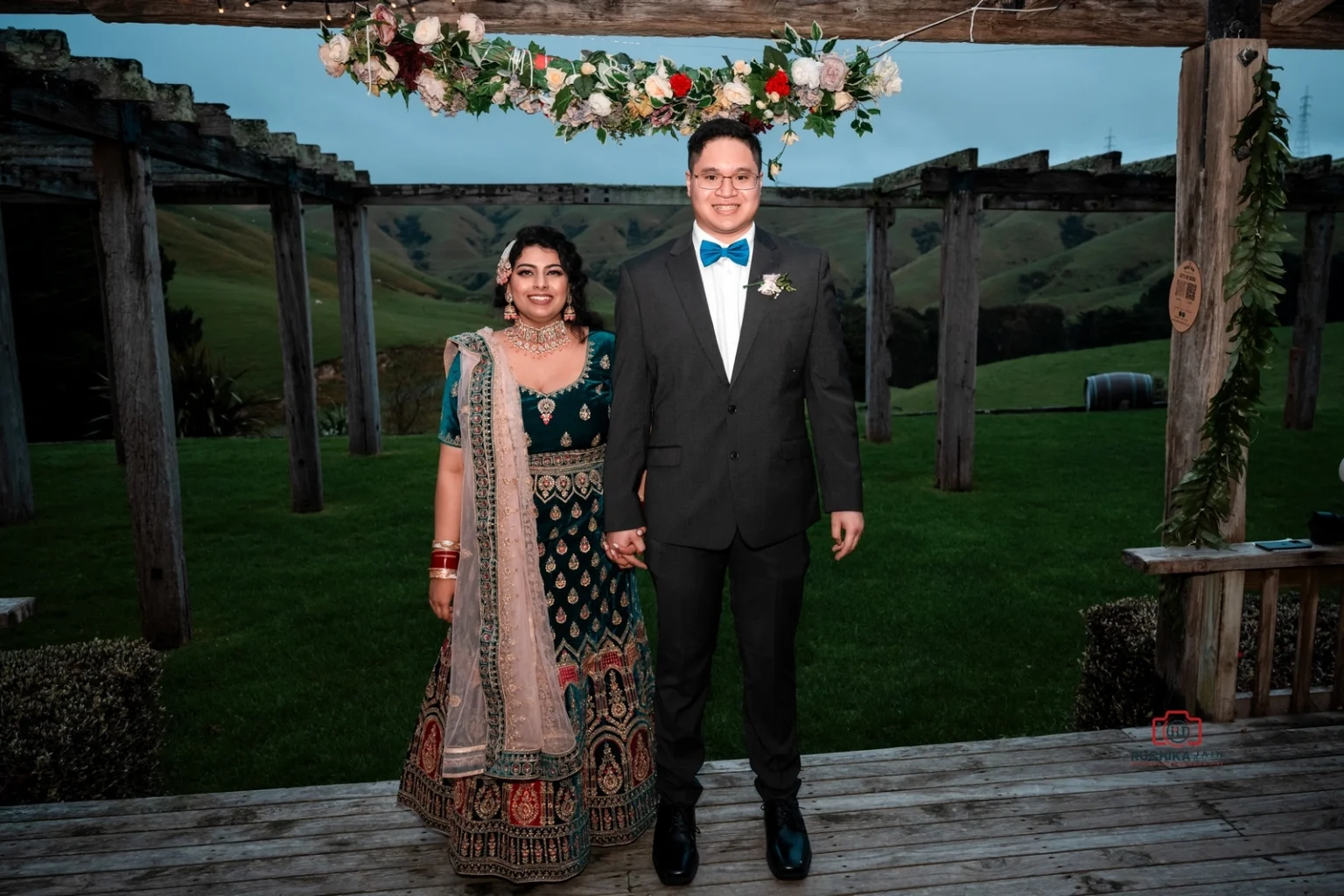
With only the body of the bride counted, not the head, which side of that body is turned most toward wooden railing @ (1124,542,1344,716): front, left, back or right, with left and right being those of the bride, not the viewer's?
left

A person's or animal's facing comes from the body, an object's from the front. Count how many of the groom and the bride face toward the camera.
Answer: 2

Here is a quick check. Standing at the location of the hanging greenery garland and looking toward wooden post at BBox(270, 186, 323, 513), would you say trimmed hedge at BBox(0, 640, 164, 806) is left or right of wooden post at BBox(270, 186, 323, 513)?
left

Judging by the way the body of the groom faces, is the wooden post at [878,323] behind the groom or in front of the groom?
behind

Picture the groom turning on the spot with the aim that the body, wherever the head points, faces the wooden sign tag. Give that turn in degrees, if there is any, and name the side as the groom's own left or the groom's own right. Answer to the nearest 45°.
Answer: approximately 135° to the groom's own left

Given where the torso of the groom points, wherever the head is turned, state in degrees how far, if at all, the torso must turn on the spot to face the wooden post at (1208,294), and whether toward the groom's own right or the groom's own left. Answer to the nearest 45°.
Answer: approximately 135° to the groom's own left

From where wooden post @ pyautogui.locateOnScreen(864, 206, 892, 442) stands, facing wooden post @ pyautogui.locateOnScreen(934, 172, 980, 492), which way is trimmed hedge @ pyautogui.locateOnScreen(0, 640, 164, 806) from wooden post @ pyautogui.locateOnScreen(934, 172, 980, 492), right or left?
right

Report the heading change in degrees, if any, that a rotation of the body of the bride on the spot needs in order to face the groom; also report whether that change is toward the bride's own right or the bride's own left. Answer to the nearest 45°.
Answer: approximately 90° to the bride's own left

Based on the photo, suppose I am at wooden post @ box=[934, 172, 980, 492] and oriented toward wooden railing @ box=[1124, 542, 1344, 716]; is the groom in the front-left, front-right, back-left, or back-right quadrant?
front-right

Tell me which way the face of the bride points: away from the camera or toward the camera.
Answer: toward the camera

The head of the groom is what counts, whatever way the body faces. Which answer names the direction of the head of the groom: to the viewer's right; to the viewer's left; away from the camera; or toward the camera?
toward the camera

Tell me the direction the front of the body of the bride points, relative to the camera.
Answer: toward the camera
